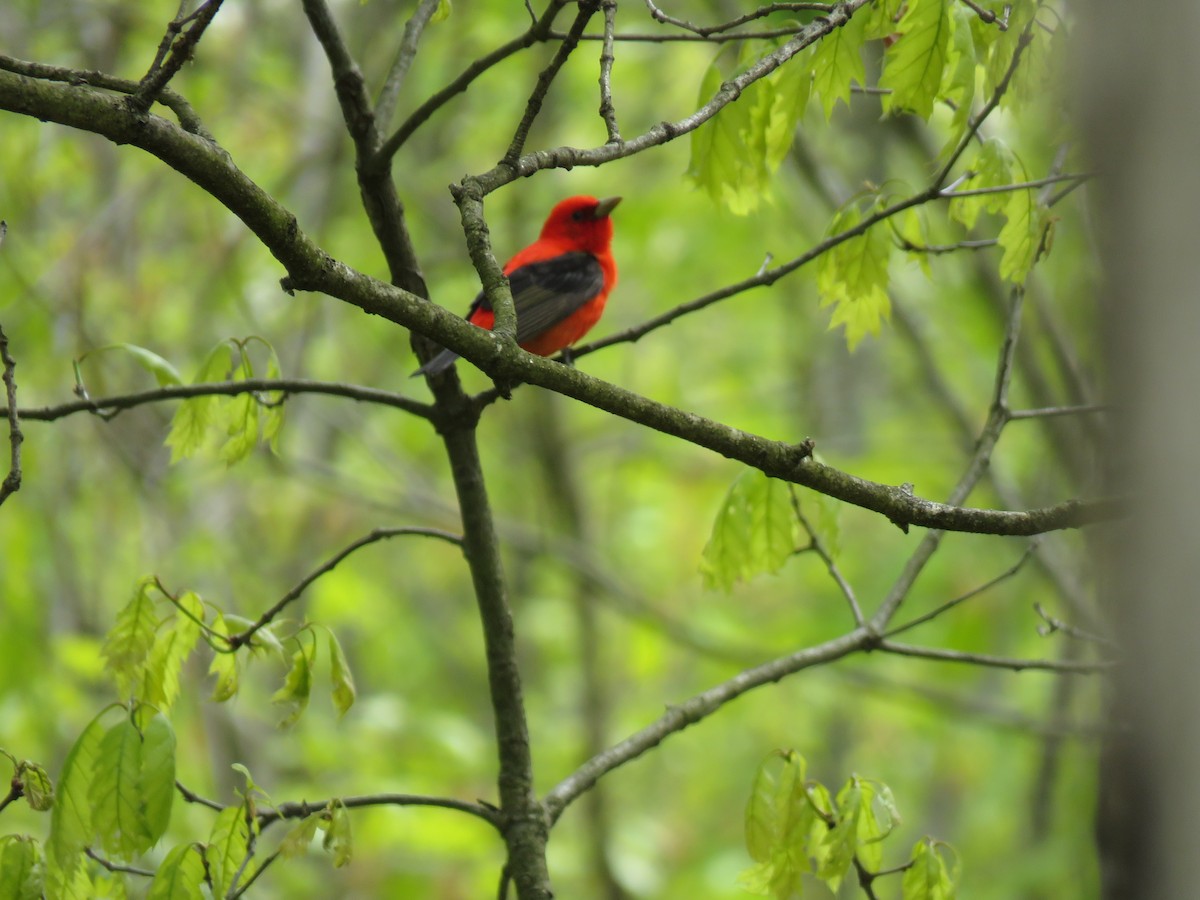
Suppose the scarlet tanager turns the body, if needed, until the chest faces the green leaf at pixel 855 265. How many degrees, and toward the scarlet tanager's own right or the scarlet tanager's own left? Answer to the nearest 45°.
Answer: approximately 90° to the scarlet tanager's own right

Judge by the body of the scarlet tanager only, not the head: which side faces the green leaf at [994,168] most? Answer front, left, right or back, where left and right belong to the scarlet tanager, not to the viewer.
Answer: front
